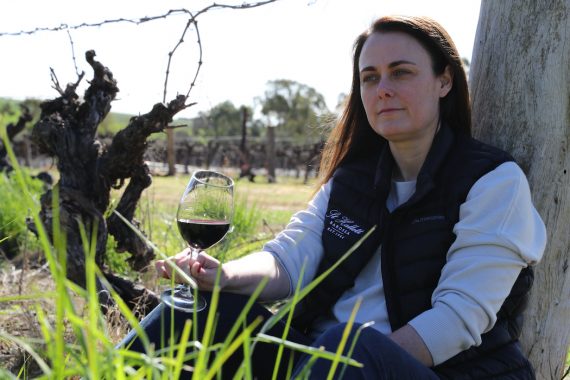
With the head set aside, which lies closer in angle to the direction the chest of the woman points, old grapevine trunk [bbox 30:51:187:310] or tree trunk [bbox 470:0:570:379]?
the old grapevine trunk

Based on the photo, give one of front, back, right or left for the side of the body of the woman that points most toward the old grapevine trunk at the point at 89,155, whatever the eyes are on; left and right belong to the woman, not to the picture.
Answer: right

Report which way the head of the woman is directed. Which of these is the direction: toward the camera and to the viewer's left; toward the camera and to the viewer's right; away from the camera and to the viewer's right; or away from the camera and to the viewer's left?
toward the camera and to the viewer's left

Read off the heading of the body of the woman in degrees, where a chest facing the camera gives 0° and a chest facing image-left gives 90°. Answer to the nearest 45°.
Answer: approximately 45°

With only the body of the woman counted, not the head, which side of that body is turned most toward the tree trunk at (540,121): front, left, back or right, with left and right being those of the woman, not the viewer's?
back
